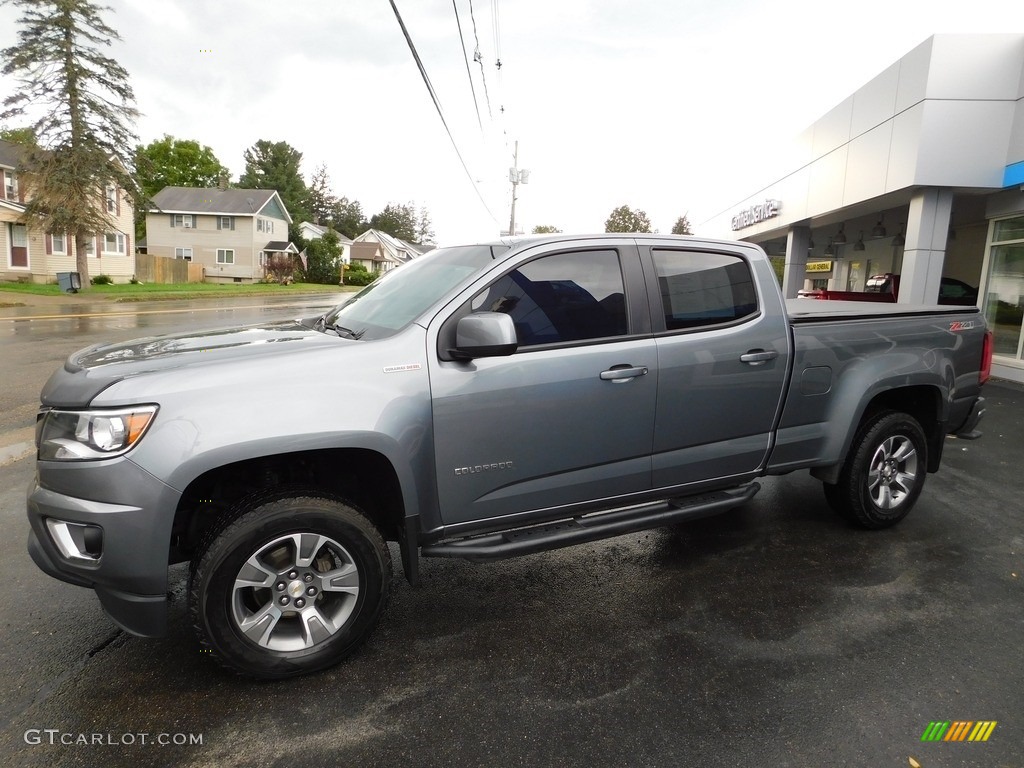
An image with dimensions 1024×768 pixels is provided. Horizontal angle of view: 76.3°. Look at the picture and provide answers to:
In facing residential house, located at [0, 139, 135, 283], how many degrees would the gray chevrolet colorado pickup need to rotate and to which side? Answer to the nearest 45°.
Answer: approximately 90° to its right

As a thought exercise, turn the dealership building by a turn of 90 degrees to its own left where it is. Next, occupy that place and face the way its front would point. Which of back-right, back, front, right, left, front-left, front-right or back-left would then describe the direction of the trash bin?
back-right

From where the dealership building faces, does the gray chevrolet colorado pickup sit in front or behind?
in front

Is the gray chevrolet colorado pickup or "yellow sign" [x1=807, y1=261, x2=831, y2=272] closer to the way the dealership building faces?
the gray chevrolet colorado pickup

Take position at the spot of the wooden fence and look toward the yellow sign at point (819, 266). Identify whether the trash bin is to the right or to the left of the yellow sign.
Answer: right

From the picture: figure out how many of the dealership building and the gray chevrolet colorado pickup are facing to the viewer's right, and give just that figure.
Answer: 0

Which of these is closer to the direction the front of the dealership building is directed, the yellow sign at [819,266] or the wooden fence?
the wooden fence

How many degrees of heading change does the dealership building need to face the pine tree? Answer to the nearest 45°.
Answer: approximately 45° to its right

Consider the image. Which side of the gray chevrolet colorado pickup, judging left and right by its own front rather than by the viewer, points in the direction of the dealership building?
back

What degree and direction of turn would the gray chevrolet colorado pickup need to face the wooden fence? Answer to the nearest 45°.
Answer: approximately 90° to its right

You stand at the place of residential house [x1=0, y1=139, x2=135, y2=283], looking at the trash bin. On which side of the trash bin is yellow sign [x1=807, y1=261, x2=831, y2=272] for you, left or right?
left

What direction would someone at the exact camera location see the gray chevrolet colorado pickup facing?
facing the viewer and to the left of the viewer

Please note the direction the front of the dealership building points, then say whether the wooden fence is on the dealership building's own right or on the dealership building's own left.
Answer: on the dealership building's own right
